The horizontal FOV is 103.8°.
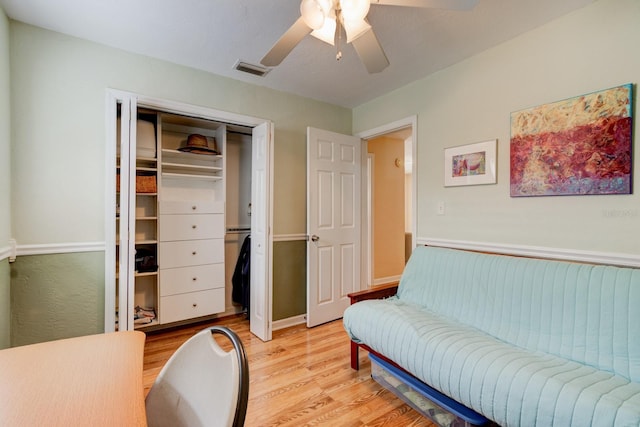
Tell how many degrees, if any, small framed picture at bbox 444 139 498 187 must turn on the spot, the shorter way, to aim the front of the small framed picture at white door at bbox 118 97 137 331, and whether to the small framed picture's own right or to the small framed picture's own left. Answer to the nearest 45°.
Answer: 0° — it already faces it

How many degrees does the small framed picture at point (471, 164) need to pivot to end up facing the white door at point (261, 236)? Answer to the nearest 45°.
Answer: approximately 45° to its right

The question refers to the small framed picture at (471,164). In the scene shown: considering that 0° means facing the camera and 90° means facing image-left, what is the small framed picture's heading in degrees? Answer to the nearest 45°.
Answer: approximately 45°

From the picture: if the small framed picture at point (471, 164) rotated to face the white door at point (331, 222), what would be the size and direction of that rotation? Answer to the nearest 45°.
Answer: approximately 45° to its right

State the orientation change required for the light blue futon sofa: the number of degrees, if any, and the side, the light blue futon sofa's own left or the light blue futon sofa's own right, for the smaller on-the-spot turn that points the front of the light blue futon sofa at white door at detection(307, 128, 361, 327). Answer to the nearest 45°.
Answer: approximately 90° to the light blue futon sofa's own right

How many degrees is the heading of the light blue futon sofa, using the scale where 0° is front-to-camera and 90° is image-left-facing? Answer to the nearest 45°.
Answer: approximately 45°
